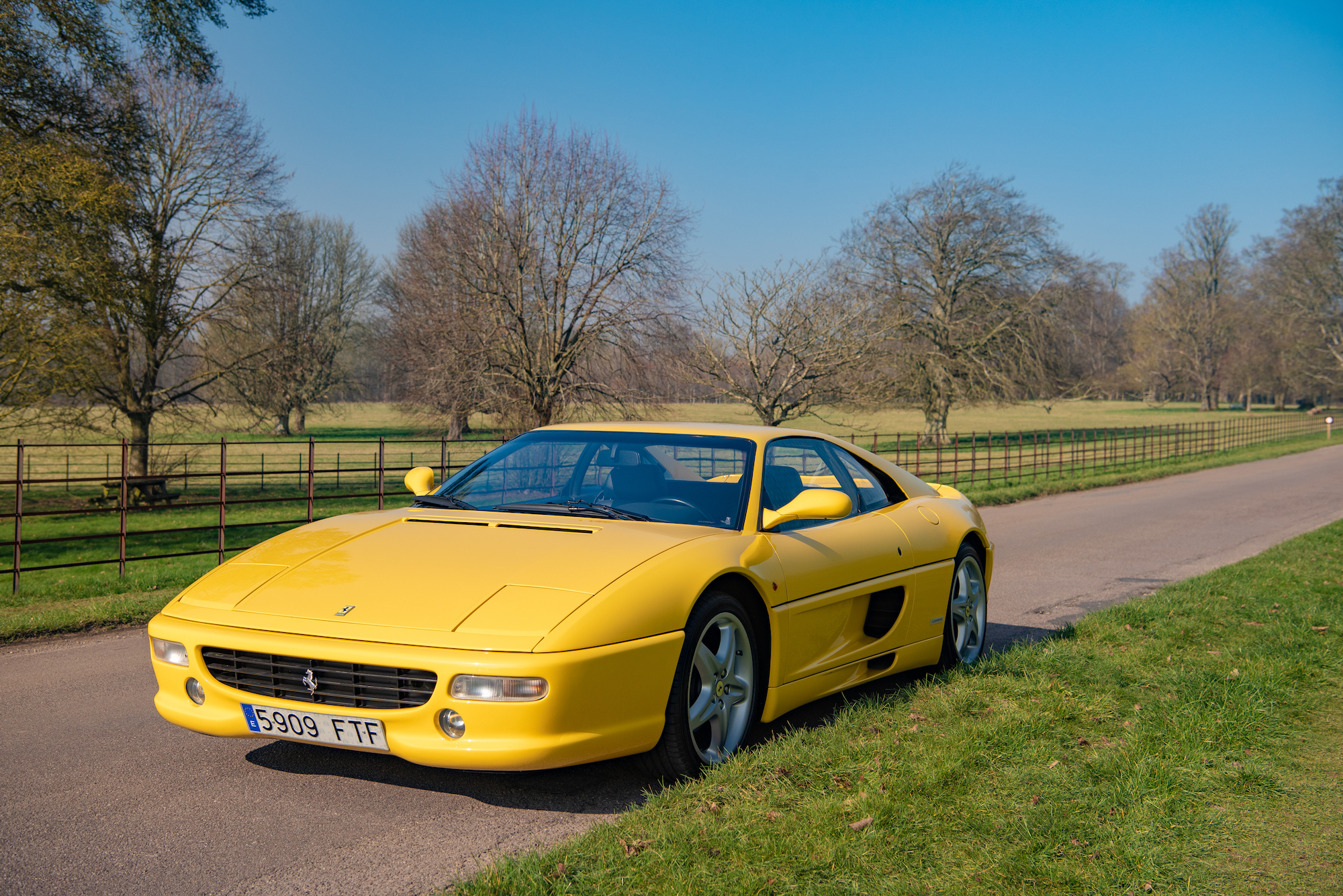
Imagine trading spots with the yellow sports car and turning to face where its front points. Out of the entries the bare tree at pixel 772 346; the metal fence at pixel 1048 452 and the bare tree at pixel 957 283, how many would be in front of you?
0

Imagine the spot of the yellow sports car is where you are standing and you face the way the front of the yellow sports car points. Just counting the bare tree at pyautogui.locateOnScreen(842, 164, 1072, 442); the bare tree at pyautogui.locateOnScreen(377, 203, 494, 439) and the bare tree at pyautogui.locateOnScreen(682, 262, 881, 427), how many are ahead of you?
0

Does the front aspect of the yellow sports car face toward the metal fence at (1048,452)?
no

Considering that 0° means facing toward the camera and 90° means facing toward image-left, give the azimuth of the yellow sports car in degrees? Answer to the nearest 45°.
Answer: approximately 45°

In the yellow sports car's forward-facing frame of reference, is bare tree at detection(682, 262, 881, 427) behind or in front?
behind

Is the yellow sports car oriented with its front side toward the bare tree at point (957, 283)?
no

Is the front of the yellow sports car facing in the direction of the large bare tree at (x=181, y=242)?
no

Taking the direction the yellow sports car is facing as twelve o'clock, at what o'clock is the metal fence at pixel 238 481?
The metal fence is roughly at 4 o'clock from the yellow sports car.

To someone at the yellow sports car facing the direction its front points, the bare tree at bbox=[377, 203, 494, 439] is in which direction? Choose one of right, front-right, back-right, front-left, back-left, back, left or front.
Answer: back-right
